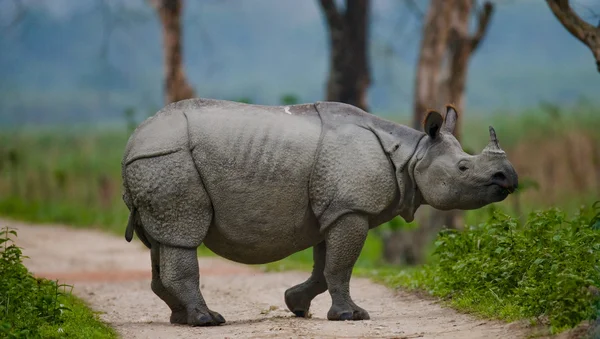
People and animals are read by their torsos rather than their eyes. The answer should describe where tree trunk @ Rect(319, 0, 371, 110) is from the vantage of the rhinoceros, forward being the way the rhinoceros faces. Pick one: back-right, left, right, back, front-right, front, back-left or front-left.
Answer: left

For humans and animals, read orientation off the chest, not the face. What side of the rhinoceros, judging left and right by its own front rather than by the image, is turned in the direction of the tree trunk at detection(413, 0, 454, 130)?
left

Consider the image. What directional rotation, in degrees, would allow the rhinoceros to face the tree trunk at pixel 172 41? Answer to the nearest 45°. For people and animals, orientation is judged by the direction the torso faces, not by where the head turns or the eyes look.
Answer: approximately 90° to its left

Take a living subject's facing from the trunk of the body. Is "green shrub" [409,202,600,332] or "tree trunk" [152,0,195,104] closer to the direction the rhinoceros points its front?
the green shrub

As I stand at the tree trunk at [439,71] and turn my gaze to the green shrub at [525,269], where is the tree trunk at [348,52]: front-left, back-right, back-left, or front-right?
back-right

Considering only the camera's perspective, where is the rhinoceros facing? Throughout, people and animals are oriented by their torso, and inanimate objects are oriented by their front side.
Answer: facing to the right of the viewer

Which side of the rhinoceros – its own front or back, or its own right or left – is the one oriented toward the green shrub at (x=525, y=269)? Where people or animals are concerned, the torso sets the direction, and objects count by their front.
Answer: front

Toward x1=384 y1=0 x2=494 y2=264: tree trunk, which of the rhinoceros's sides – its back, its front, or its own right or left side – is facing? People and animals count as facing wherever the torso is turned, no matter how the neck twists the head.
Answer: left
